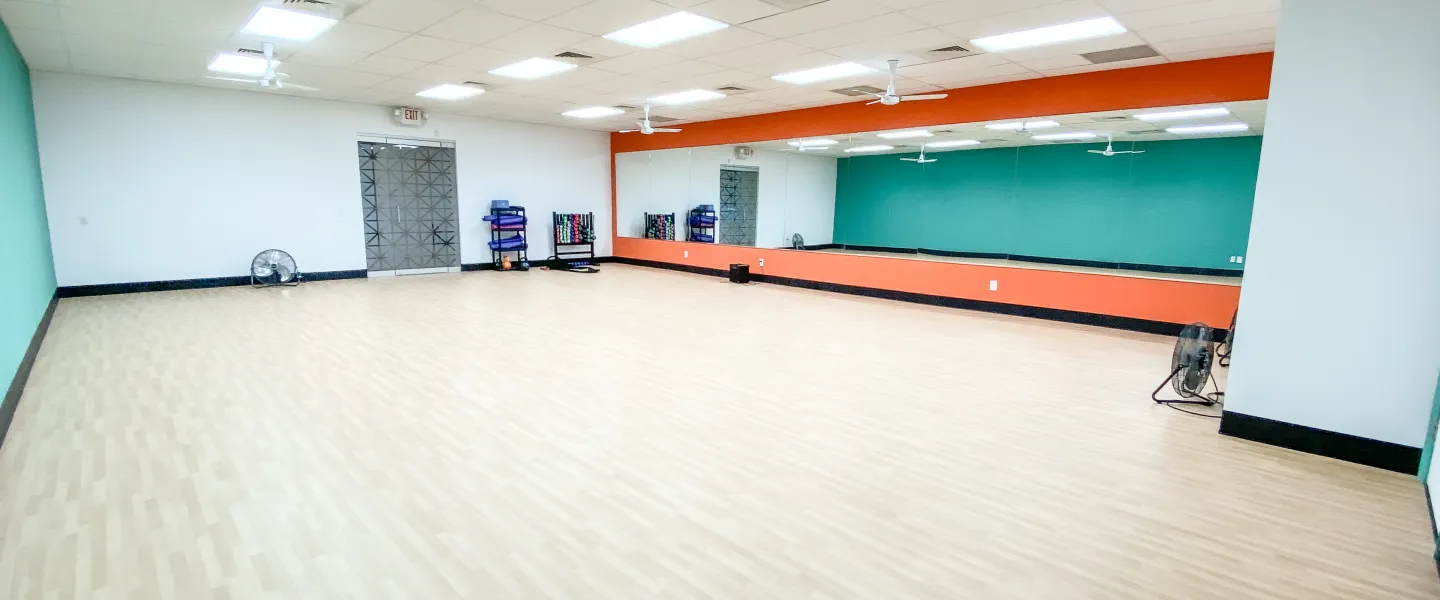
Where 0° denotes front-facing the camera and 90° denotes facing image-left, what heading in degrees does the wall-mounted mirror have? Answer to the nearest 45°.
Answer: approximately 45°

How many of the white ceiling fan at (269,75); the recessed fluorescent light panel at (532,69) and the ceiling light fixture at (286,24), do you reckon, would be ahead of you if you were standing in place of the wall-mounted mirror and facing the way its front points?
3

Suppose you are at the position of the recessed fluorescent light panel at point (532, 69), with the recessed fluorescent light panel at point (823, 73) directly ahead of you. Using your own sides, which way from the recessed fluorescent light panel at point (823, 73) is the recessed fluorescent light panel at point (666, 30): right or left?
right

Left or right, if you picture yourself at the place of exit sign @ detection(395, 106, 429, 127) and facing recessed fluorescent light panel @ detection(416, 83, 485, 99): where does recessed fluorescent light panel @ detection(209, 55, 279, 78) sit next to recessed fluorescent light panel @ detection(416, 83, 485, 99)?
right

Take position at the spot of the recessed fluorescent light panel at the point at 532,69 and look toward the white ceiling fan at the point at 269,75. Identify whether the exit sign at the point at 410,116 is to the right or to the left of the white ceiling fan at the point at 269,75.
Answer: right

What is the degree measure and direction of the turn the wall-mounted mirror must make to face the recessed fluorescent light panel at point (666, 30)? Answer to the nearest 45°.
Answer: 0° — it already faces it

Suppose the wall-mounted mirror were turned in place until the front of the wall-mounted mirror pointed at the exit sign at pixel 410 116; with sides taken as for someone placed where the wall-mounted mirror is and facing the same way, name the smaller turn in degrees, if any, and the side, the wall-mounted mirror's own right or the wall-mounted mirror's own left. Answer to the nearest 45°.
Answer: approximately 45° to the wall-mounted mirror's own right
